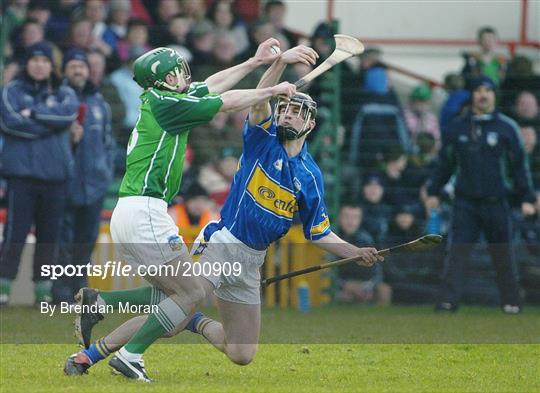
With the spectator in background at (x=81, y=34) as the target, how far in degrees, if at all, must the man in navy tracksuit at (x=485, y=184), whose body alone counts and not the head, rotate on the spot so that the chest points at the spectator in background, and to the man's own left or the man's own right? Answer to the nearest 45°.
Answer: approximately 90° to the man's own right

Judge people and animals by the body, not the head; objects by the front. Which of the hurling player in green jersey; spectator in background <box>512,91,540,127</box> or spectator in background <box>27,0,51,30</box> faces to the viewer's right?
the hurling player in green jersey

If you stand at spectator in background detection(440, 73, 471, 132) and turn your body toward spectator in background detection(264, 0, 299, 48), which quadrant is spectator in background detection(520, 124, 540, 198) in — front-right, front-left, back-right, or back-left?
back-right

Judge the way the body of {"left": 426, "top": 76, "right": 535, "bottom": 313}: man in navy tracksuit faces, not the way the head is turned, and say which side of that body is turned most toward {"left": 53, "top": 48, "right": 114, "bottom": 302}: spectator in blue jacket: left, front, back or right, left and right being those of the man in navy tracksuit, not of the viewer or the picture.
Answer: right

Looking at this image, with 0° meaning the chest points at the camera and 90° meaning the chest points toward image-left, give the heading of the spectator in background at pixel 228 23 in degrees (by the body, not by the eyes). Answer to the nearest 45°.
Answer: approximately 0°

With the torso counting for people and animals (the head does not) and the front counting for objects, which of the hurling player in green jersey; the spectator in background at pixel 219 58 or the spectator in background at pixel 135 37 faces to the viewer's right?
the hurling player in green jersey

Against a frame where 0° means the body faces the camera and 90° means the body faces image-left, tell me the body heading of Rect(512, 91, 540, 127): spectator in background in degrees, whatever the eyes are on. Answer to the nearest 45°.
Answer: approximately 0°
